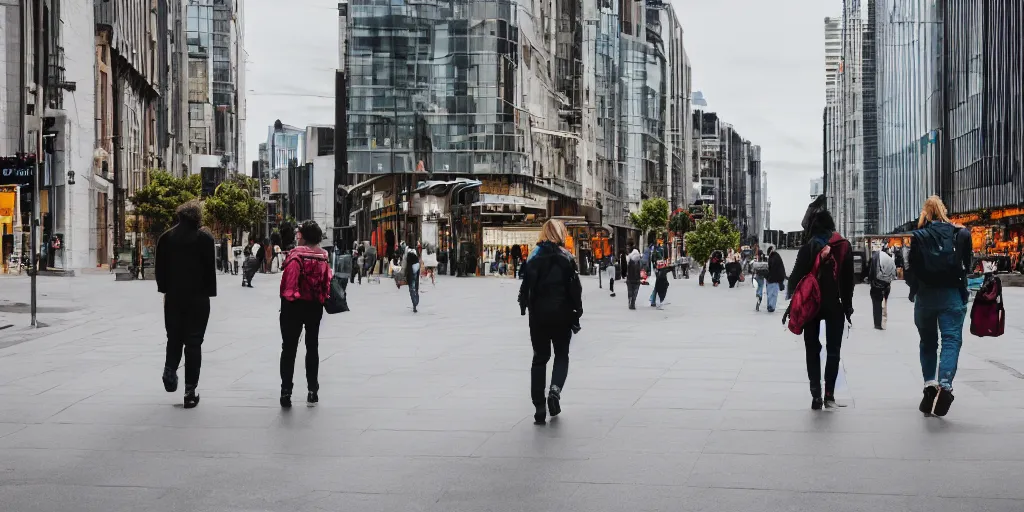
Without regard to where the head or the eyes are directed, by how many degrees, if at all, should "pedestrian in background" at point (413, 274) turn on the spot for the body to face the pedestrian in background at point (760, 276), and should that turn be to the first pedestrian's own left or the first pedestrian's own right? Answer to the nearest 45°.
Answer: approximately 90° to the first pedestrian's own right

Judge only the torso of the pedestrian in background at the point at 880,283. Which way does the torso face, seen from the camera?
away from the camera

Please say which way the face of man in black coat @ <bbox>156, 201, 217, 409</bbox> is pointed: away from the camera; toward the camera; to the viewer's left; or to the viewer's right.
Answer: away from the camera

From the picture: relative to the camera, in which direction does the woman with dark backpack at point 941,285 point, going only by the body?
away from the camera

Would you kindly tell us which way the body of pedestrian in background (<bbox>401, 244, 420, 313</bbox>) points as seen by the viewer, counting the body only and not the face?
away from the camera

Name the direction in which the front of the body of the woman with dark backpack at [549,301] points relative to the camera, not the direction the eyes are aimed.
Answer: away from the camera

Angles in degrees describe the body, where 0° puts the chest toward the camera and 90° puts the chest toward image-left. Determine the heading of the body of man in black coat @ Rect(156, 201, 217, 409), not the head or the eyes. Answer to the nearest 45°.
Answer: approximately 180°

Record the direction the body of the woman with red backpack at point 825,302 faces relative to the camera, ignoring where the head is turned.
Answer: away from the camera

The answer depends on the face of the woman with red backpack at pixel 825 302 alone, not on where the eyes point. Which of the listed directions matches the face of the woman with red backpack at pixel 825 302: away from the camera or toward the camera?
away from the camera

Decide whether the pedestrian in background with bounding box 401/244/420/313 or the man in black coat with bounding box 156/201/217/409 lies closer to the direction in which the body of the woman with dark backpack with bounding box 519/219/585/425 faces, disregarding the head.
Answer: the pedestrian in background
